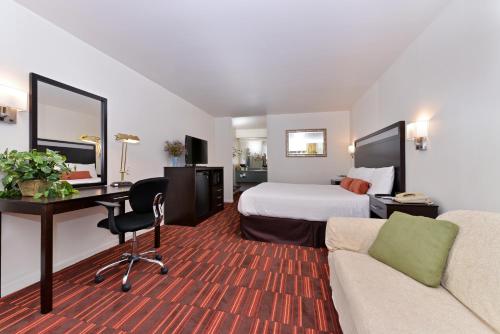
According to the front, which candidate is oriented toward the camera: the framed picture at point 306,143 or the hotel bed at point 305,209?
the framed picture

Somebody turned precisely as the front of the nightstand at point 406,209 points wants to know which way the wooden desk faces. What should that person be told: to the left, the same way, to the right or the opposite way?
the opposite way

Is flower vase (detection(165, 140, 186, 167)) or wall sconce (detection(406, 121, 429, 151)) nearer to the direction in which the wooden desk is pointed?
the wall sconce

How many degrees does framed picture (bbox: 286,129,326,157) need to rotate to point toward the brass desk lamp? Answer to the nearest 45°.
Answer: approximately 45° to its right

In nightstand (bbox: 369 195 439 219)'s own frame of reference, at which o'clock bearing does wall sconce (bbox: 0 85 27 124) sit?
The wall sconce is roughly at 12 o'clock from the nightstand.

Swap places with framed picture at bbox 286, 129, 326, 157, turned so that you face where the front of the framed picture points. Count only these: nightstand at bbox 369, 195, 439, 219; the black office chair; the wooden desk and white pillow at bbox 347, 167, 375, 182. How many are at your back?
0

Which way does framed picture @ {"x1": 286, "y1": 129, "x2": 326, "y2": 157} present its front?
toward the camera

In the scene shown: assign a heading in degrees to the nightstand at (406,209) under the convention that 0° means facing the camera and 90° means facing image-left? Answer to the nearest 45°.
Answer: approximately 45°

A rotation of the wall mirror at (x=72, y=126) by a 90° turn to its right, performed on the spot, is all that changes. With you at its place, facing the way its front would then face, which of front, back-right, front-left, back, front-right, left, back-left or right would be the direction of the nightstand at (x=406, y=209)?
left

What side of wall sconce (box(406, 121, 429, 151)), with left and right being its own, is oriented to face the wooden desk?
front

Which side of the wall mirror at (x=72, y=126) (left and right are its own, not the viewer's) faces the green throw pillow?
front

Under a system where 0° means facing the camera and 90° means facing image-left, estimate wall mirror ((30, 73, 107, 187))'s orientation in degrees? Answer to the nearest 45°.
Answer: approximately 315°

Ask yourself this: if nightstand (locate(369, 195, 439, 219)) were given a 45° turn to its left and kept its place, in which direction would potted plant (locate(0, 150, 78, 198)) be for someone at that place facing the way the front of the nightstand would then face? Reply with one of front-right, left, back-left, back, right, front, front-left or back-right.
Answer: front-right

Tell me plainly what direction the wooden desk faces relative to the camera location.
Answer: facing the viewer and to the right of the viewer

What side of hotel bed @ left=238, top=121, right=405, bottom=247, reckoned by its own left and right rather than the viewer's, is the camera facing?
left

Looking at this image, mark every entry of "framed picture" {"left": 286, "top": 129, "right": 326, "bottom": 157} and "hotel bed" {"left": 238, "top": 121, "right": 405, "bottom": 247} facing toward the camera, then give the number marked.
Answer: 1

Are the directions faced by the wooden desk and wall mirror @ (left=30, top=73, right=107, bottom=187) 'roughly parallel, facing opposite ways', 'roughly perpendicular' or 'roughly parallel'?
roughly parallel
